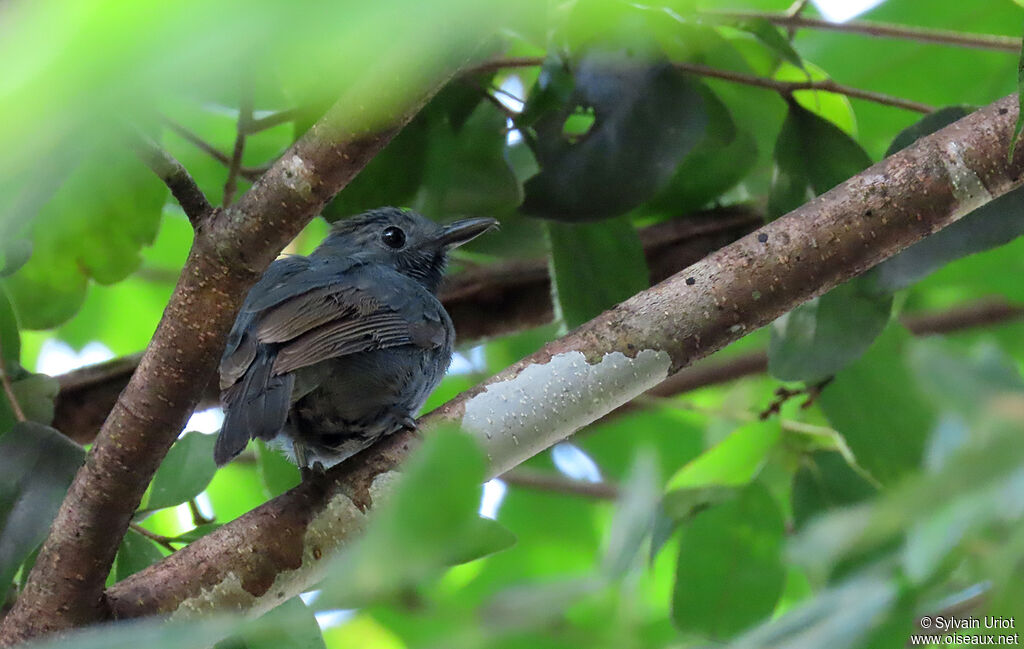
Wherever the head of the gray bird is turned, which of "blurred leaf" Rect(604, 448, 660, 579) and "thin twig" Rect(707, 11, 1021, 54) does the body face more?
the thin twig

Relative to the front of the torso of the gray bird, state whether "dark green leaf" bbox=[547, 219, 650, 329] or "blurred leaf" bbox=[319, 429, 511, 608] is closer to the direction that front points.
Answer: the dark green leaf

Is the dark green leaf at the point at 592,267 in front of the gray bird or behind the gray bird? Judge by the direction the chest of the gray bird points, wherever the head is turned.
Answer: in front

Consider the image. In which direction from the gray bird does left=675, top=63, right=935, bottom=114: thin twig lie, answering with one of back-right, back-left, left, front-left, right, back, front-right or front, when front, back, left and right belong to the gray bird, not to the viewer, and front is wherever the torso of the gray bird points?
front-right

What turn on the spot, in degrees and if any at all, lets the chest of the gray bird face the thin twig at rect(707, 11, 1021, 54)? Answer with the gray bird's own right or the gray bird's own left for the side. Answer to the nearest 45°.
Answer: approximately 45° to the gray bird's own right

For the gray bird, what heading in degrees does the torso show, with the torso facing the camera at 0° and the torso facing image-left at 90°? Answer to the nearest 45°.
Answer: approximately 225°

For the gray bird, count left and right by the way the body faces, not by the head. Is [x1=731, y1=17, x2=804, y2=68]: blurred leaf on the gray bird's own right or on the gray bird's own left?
on the gray bird's own right
